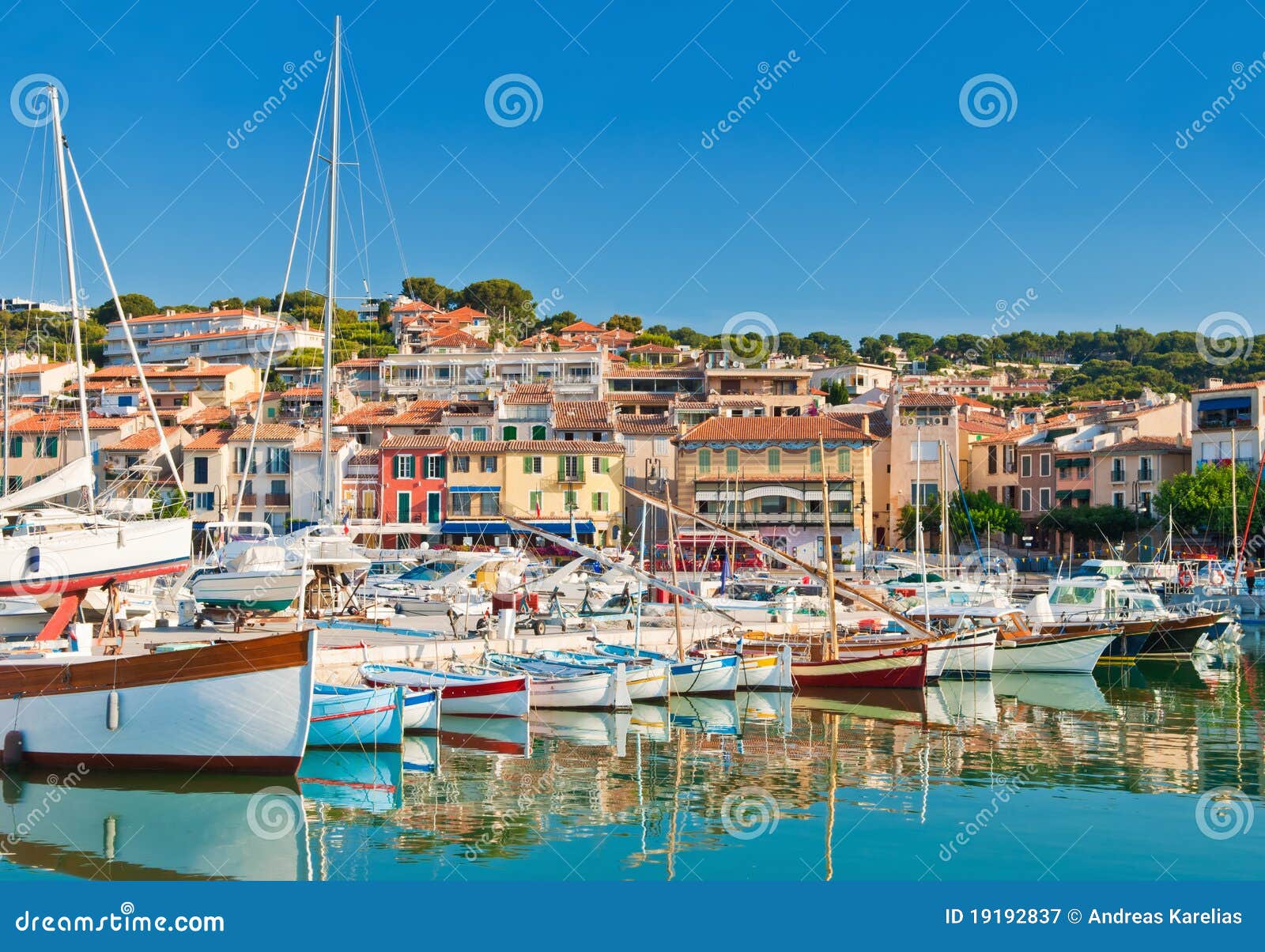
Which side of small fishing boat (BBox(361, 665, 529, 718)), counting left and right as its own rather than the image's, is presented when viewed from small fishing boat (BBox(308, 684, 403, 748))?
right

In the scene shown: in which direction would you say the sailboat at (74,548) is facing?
to the viewer's right

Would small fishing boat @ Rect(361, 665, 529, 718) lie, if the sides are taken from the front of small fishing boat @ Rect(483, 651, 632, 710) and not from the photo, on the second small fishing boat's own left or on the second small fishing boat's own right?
on the second small fishing boat's own right

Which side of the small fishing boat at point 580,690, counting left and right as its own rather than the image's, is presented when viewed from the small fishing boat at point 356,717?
right

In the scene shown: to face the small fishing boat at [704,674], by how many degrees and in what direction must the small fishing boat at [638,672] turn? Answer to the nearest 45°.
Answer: approximately 90° to its left

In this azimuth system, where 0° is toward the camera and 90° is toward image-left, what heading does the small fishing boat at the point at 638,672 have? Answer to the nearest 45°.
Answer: approximately 315°

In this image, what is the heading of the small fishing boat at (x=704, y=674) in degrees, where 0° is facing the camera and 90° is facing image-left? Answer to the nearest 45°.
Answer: approximately 315°

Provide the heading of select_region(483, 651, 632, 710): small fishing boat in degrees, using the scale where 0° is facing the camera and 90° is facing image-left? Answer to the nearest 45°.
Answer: approximately 315°
